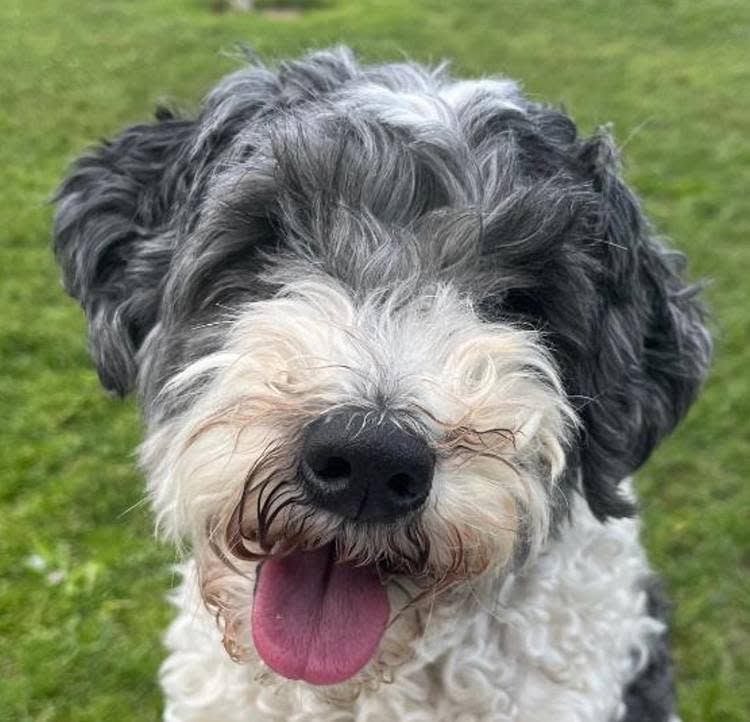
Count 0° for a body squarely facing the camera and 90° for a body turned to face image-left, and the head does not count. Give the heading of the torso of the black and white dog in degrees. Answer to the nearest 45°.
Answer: approximately 0°
